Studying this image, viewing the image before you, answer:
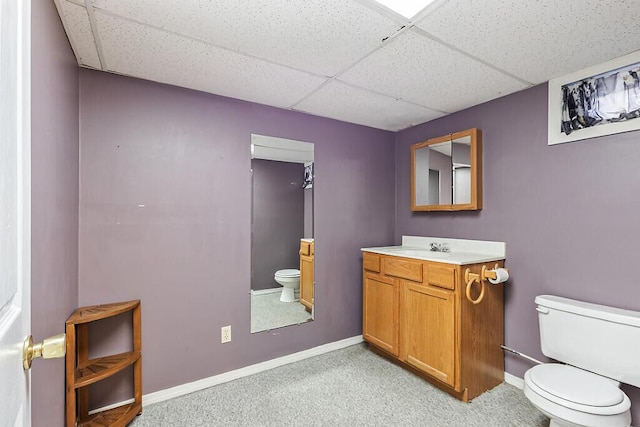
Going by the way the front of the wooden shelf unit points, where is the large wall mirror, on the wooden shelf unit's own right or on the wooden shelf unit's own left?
on the wooden shelf unit's own left

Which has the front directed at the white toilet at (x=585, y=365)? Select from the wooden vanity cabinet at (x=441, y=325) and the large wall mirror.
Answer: the large wall mirror

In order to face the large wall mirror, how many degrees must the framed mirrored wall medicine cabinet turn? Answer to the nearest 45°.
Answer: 0° — it already faces it

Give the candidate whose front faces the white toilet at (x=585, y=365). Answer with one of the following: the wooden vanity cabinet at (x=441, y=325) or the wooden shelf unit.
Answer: the wooden shelf unit

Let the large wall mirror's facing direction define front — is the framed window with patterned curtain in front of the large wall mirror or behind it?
in front

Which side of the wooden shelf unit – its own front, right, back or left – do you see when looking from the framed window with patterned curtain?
front

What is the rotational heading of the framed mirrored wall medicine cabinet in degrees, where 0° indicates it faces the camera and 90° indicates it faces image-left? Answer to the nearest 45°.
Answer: approximately 45°

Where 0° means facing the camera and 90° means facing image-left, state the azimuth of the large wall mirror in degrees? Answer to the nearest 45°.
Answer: approximately 315°

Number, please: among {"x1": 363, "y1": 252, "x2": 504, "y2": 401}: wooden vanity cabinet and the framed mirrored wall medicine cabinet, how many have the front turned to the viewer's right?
0

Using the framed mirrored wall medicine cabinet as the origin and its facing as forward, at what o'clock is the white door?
The white door is roughly at 11 o'clock from the framed mirrored wall medicine cabinet.

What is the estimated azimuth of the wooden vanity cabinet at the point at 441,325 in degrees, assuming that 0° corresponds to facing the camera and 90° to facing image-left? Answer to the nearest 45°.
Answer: approximately 45°

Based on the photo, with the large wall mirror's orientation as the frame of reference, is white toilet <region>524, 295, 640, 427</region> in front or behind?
in front
